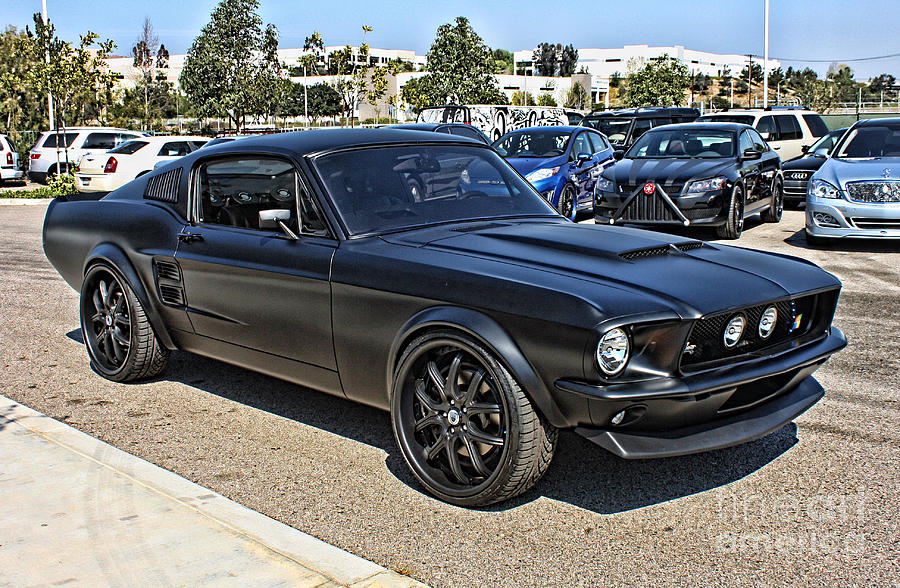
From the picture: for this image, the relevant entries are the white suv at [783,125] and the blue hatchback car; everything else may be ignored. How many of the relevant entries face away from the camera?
0

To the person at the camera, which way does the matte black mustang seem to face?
facing the viewer and to the right of the viewer

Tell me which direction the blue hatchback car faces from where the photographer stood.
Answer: facing the viewer and to the left of the viewer

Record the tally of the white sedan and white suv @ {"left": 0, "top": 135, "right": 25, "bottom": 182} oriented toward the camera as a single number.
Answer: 0

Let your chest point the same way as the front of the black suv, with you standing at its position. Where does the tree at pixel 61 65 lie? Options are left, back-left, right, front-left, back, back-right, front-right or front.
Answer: front-right

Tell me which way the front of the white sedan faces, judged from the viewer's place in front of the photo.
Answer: facing away from the viewer and to the right of the viewer

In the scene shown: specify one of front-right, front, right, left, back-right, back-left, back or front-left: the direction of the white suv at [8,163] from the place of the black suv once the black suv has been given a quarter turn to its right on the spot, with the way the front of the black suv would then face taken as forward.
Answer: front-left
